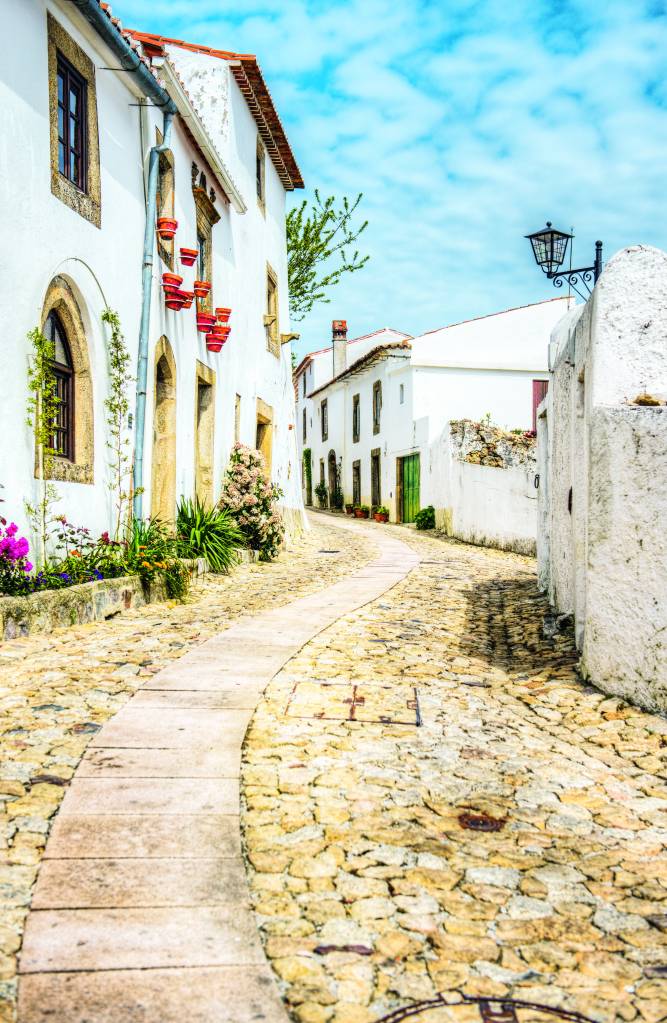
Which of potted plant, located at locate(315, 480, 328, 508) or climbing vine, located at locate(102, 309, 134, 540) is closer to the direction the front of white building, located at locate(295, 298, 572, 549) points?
the climbing vine

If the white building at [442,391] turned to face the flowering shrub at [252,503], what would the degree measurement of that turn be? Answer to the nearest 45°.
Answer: approximately 45° to its left

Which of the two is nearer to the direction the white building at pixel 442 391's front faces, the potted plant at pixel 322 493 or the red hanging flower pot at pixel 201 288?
the red hanging flower pot

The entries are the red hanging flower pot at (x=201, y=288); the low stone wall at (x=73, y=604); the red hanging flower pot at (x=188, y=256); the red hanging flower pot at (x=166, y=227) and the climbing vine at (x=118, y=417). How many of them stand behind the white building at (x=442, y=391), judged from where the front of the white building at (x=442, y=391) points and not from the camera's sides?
0

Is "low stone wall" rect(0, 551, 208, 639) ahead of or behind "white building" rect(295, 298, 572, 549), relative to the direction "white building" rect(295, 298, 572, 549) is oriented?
ahead

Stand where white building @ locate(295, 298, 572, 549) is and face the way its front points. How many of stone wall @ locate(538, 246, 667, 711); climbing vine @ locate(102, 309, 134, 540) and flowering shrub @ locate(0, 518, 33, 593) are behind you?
0

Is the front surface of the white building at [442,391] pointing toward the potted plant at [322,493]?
no

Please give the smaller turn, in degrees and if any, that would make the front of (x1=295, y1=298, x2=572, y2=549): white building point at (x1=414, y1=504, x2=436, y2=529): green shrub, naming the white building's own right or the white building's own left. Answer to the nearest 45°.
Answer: approximately 45° to the white building's own left

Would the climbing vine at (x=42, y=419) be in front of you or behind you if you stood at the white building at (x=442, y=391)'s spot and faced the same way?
in front

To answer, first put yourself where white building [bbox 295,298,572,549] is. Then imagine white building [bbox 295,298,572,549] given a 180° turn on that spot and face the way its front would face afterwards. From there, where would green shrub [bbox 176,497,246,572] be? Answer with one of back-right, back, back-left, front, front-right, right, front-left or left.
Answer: back-right

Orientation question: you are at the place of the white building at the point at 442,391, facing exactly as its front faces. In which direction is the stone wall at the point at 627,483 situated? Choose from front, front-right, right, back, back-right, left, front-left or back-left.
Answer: front-left

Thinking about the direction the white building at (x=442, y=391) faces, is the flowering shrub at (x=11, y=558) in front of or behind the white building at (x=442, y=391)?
in front
